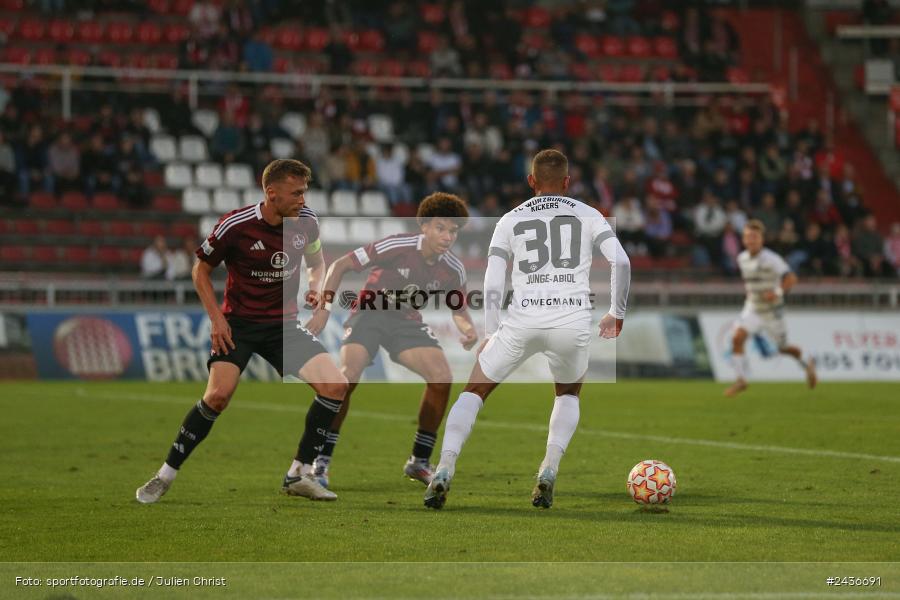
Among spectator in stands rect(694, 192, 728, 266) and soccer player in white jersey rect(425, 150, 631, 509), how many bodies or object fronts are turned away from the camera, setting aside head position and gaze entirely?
1

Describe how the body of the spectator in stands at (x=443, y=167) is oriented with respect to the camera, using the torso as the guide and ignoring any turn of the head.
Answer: toward the camera

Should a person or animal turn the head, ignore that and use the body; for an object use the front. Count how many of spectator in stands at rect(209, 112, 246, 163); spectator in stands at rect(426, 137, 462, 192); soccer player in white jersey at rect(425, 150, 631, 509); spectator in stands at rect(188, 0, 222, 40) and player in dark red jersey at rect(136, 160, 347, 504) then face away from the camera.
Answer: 1

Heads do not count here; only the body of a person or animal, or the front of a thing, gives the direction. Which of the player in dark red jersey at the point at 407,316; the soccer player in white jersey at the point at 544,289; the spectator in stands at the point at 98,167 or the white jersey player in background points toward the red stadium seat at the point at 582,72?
the soccer player in white jersey

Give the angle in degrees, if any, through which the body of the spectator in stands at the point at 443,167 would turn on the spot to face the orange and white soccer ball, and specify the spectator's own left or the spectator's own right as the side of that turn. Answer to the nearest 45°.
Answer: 0° — they already face it

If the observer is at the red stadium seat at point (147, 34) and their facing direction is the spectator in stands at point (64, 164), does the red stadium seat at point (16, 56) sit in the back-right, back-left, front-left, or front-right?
front-right

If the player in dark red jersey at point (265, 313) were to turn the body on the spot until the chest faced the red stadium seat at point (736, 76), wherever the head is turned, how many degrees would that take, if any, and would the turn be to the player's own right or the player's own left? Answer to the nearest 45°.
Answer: approximately 90° to the player's own left

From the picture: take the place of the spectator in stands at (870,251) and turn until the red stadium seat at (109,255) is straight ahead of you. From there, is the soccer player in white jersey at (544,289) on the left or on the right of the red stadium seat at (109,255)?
left

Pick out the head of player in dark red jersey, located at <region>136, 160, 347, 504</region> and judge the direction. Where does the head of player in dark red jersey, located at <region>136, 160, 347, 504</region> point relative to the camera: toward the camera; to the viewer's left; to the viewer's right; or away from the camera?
to the viewer's right

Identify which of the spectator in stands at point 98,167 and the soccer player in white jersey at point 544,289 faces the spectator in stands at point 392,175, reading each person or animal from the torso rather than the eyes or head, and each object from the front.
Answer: the soccer player in white jersey

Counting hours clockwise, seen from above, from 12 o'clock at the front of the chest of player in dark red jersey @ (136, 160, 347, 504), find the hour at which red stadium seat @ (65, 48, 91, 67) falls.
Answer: The red stadium seat is roughly at 7 o'clock from the player in dark red jersey.

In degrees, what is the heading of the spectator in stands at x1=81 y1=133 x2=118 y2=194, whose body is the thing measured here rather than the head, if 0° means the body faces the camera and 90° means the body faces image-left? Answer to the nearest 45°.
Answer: approximately 0°

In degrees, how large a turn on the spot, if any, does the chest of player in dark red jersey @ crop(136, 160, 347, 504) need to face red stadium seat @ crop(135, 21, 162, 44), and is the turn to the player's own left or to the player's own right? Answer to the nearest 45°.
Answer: approximately 135° to the player's own left

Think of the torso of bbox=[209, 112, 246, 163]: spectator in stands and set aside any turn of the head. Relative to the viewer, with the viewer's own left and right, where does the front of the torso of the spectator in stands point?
facing the viewer

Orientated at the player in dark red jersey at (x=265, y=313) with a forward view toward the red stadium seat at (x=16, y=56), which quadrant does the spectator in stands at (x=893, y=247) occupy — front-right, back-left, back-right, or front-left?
front-right

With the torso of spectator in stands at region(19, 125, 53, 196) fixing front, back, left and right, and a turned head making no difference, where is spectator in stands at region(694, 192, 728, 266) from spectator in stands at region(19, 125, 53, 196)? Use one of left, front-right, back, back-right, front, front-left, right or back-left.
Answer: left

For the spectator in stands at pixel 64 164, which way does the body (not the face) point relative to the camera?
toward the camera
